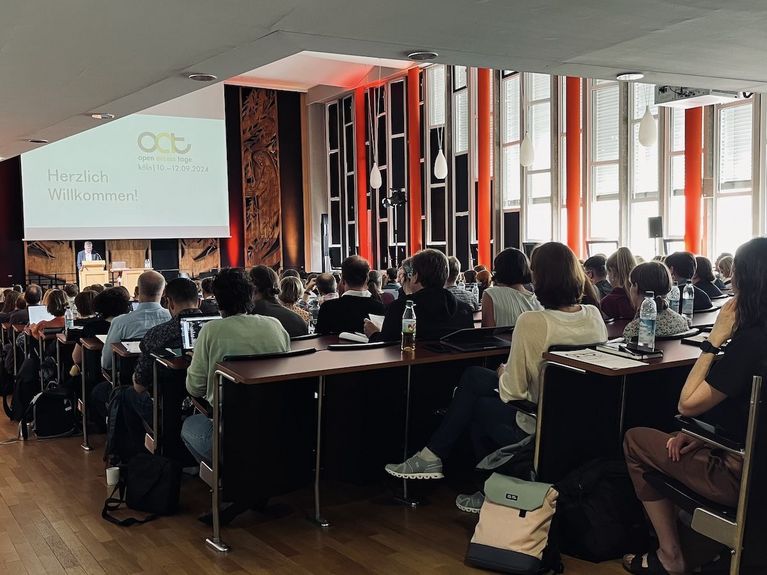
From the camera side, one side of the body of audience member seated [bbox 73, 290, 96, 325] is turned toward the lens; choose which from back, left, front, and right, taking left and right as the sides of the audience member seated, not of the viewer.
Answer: back

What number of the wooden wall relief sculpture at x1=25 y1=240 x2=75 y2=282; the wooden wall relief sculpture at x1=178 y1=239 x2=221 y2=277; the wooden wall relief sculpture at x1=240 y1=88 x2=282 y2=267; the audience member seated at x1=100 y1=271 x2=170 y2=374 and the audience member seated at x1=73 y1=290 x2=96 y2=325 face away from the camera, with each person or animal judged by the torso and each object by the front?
2

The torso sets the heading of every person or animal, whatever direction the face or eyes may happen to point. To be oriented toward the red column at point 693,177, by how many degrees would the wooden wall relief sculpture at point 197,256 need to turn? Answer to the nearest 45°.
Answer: approximately 45° to its left

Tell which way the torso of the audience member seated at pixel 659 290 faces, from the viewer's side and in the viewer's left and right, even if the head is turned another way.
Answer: facing away from the viewer and to the left of the viewer

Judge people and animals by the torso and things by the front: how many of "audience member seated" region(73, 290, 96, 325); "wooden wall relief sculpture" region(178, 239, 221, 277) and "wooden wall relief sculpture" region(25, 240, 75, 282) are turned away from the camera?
1

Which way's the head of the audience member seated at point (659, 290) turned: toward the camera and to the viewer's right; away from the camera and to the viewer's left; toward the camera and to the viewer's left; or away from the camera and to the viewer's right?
away from the camera and to the viewer's left

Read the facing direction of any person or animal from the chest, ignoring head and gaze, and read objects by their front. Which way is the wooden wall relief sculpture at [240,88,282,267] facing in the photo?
toward the camera

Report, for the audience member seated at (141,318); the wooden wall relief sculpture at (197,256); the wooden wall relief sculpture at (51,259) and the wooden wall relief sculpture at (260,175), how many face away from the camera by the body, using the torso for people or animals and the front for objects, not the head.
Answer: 1

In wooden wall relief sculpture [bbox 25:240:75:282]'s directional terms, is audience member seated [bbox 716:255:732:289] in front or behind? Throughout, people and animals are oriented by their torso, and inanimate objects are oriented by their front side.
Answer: in front

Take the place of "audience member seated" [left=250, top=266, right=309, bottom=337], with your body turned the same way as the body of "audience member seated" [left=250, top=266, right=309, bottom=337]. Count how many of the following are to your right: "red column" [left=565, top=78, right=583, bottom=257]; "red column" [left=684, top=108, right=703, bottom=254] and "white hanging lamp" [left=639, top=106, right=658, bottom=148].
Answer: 3

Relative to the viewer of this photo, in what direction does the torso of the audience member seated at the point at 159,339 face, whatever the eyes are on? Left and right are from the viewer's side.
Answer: facing away from the viewer and to the left of the viewer

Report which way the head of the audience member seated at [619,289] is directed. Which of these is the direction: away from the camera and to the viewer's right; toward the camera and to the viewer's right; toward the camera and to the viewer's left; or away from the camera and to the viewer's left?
away from the camera and to the viewer's left

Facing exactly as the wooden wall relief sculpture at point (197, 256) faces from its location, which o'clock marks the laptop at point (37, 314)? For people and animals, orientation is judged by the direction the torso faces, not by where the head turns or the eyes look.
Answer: The laptop is roughly at 12 o'clock from the wooden wall relief sculpture.

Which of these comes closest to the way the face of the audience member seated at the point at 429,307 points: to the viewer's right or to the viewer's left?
to the viewer's left

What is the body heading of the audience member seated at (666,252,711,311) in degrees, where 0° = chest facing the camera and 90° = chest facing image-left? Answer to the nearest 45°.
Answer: approximately 135°
